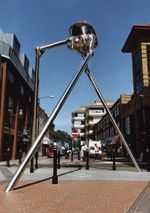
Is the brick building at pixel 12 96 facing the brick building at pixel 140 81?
yes

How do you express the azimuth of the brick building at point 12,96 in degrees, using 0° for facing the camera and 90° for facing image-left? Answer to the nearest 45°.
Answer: approximately 270°
